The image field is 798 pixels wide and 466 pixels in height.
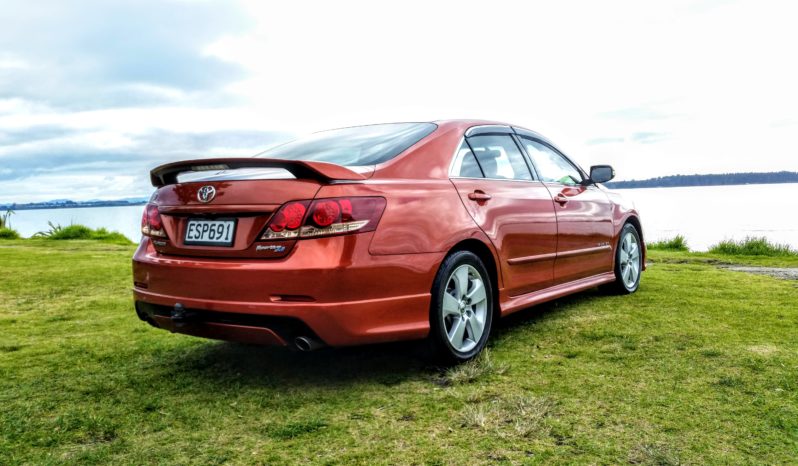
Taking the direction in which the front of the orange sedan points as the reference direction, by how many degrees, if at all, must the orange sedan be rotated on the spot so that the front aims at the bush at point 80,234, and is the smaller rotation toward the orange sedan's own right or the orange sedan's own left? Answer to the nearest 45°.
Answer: approximately 90° to the orange sedan's own left

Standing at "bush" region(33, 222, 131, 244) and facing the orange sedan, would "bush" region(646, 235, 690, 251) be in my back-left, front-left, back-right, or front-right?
front-left

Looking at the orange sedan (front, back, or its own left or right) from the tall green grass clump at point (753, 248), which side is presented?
front

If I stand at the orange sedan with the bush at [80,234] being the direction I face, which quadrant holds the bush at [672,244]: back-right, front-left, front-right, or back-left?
front-right

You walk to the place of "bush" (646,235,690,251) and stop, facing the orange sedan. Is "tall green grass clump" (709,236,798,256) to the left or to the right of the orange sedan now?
left

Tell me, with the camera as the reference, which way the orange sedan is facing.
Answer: facing away from the viewer and to the right of the viewer

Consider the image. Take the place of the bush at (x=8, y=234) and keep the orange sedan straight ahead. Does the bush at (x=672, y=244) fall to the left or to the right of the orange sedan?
left

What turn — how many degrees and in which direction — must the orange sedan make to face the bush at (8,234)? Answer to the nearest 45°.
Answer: approximately 90° to its left

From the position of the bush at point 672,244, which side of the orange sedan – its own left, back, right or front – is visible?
front
